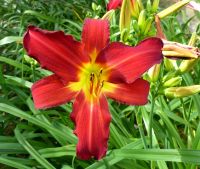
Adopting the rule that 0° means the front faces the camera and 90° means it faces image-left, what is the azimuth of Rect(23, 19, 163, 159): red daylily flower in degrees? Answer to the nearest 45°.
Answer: approximately 0°
